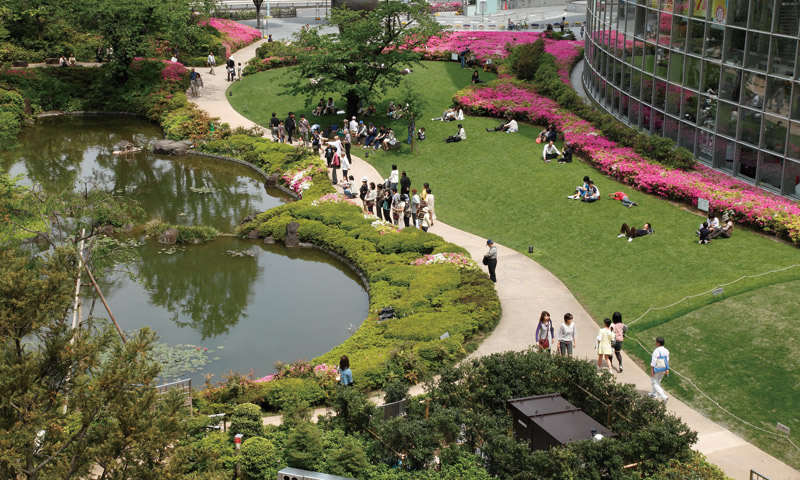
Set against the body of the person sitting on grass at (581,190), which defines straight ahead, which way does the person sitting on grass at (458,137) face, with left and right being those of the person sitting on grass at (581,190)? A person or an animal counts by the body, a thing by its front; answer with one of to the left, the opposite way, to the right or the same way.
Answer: the same way

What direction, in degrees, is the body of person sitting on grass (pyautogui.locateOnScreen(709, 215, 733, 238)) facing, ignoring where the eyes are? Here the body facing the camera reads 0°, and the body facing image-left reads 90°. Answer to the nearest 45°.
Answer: approximately 90°

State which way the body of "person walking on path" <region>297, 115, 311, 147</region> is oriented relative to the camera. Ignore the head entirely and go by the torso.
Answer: toward the camera

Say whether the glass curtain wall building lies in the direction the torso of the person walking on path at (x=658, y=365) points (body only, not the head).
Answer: no

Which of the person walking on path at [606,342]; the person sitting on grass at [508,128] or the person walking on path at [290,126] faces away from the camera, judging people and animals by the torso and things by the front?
the person walking on path at [606,342]

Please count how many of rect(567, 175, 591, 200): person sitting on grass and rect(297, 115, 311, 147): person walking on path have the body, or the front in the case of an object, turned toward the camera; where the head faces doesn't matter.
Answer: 1

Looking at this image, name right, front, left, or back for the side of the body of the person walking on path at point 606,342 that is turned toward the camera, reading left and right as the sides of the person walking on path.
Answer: back

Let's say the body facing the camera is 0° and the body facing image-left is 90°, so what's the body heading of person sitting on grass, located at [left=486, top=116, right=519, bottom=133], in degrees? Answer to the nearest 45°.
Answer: approximately 90°

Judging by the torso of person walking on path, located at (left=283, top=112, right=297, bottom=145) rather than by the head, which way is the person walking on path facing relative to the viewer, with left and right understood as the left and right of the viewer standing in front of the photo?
facing the viewer and to the right of the viewer

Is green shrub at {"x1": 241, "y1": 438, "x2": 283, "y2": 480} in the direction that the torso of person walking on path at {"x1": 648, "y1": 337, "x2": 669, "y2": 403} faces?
no

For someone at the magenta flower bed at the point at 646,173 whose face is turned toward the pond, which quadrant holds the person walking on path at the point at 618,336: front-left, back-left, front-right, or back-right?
front-left

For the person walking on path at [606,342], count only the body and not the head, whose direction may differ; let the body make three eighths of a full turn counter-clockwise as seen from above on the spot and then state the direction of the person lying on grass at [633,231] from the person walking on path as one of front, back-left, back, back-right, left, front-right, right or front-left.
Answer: back-right

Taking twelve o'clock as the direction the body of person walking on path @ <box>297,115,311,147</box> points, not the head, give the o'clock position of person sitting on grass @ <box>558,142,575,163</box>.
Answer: The person sitting on grass is roughly at 10 o'clock from the person walking on path.

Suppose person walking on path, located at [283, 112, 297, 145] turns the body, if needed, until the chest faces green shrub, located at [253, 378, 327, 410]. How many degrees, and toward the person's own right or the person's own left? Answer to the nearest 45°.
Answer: approximately 45° to the person's own right
